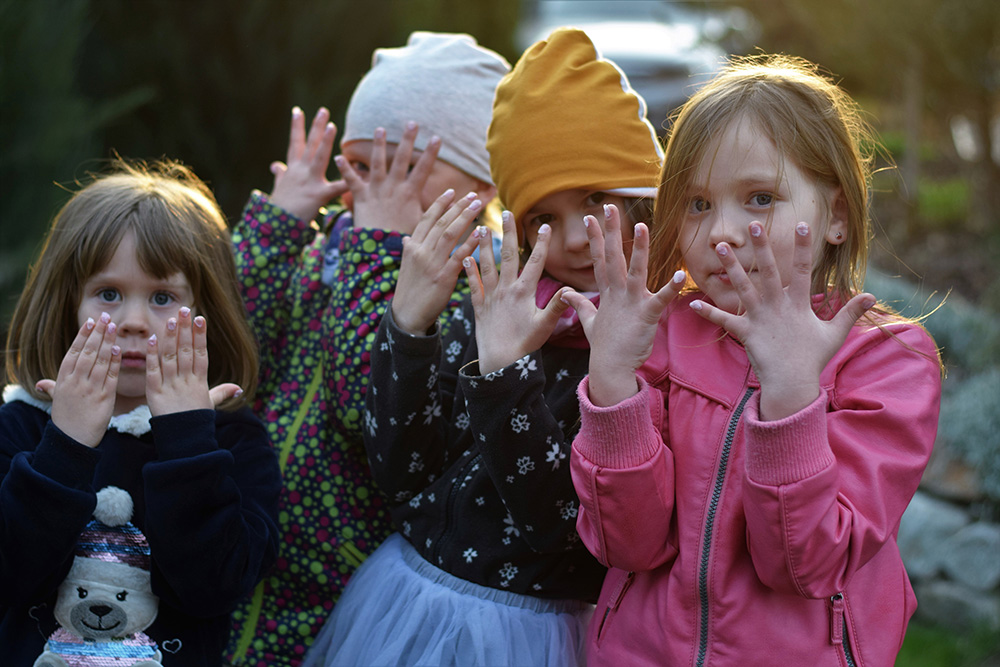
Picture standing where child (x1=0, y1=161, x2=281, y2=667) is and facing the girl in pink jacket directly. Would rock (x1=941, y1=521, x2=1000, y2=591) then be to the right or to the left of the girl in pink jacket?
left

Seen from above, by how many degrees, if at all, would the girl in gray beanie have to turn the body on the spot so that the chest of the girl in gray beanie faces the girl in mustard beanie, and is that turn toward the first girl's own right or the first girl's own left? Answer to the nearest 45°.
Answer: approximately 90° to the first girl's own left

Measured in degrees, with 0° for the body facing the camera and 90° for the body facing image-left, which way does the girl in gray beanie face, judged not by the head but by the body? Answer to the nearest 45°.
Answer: approximately 45°

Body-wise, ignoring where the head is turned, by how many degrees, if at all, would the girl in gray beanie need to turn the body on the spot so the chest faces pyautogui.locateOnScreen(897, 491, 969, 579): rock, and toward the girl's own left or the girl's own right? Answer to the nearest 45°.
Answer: approximately 135° to the girl's own left

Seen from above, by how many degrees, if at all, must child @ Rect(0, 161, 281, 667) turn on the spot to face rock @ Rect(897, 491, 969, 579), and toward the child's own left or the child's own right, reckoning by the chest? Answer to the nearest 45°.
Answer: approximately 90° to the child's own left

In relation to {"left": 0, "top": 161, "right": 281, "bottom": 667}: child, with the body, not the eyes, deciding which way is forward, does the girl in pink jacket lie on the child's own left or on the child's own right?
on the child's own left

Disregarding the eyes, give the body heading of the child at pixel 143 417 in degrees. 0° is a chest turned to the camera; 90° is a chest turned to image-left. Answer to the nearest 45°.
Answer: approximately 0°

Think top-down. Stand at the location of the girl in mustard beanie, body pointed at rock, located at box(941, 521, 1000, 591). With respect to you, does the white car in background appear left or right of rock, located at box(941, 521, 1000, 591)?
left

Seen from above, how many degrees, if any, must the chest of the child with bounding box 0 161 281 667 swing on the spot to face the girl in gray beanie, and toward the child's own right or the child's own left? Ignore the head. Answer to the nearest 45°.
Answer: approximately 135° to the child's own left

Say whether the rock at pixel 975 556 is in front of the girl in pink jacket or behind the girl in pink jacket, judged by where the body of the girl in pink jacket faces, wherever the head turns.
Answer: behind
